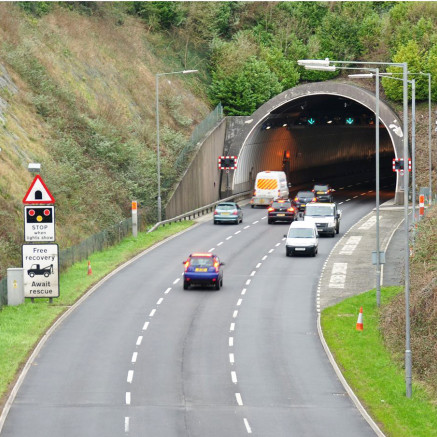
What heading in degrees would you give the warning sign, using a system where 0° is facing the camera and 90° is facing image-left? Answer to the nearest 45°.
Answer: approximately 0°

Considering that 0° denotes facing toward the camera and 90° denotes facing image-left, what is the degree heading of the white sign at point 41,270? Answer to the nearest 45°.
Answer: approximately 0°
